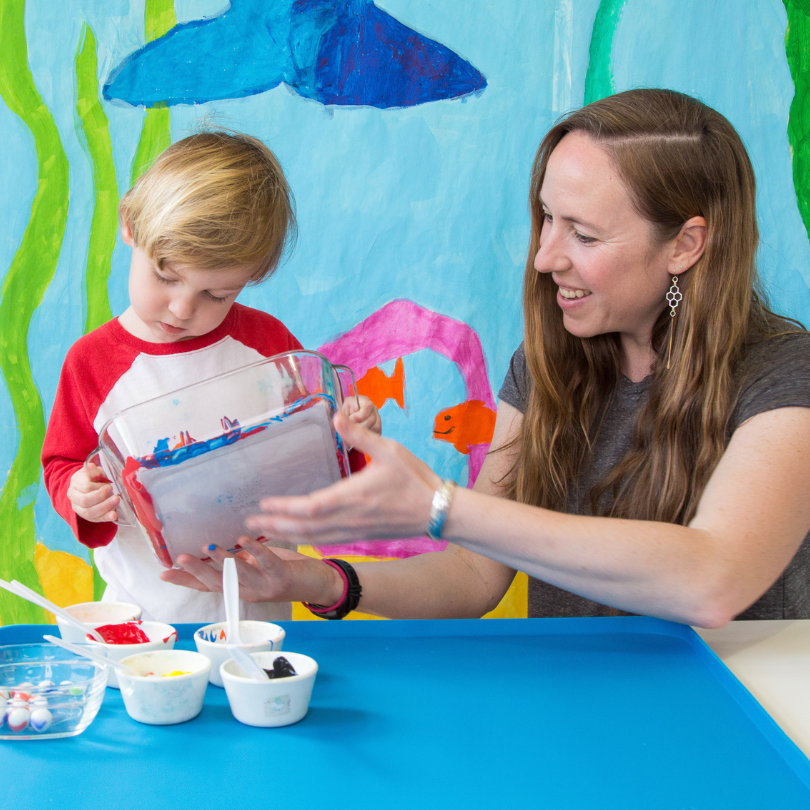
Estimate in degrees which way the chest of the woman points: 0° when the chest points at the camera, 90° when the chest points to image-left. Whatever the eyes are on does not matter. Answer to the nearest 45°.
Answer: approximately 45°

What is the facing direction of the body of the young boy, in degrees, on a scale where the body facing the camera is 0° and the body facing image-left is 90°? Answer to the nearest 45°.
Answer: approximately 0°
